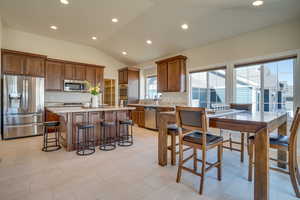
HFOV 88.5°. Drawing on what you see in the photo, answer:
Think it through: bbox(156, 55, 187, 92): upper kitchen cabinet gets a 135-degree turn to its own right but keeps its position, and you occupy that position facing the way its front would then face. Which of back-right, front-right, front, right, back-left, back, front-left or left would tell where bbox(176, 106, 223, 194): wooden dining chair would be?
back

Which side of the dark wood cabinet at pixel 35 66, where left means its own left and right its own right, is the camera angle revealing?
front

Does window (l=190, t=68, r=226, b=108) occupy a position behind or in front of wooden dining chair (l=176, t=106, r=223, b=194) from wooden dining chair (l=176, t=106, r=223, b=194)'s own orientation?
in front

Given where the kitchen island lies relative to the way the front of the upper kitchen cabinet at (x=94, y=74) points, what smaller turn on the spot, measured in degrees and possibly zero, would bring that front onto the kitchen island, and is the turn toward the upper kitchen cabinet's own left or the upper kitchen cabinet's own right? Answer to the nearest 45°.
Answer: approximately 45° to the upper kitchen cabinet's own right

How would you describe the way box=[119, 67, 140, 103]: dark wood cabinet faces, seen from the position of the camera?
facing the viewer and to the left of the viewer

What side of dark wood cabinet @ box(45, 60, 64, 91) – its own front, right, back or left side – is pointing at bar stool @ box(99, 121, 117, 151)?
front

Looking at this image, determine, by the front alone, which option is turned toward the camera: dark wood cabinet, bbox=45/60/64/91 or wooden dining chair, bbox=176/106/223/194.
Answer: the dark wood cabinet

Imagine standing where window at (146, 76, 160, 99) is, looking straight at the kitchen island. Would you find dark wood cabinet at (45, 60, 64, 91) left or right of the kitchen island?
right

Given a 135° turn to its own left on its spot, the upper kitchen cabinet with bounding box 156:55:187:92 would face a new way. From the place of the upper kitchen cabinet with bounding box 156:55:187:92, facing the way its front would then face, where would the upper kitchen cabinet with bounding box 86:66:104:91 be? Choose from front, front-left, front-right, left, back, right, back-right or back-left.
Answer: back

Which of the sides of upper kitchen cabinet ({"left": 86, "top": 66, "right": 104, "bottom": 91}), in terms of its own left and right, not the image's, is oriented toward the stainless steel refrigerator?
right

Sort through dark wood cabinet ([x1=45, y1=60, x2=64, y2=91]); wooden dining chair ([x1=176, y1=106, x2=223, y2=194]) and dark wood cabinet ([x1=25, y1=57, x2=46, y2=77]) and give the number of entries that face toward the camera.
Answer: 2

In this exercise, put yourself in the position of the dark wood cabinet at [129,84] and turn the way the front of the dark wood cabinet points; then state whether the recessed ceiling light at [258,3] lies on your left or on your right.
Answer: on your left

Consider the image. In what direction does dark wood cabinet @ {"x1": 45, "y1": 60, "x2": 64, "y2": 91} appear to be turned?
toward the camera

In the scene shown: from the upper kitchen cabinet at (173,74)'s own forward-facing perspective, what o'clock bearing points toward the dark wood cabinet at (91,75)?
The dark wood cabinet is roughly at 2 o'clock from the upper kitchen cabinet.
